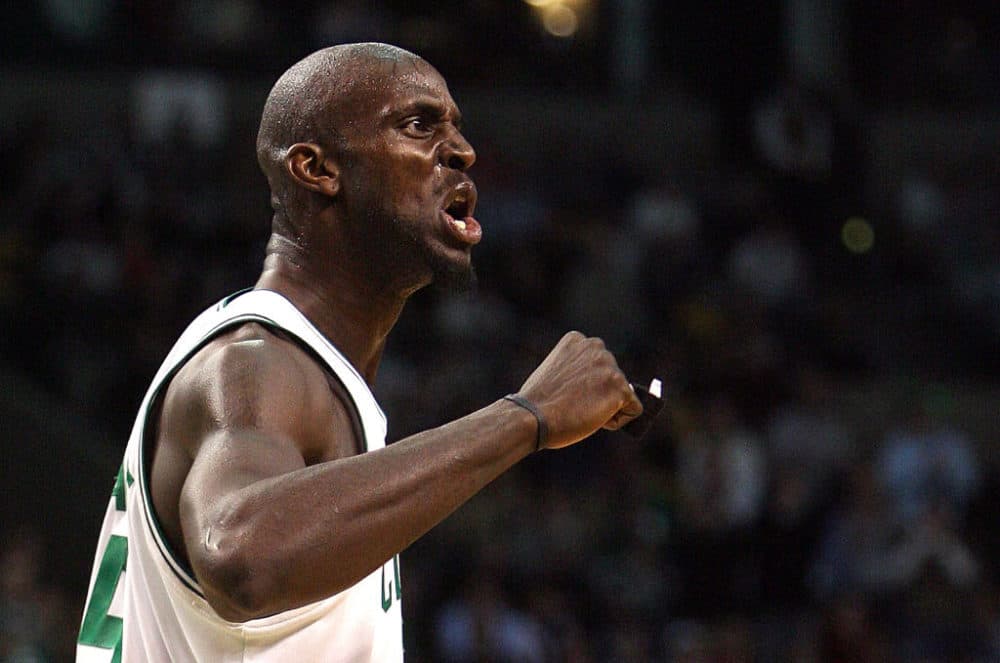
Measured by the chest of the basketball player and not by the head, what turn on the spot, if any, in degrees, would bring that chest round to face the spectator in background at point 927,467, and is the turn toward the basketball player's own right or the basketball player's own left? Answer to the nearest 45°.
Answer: approximately 45° to the basketball player's own left

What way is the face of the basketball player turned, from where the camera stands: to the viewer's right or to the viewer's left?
to the viewer's right

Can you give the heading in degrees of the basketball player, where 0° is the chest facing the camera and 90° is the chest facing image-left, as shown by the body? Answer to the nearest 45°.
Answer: approximately 270°
